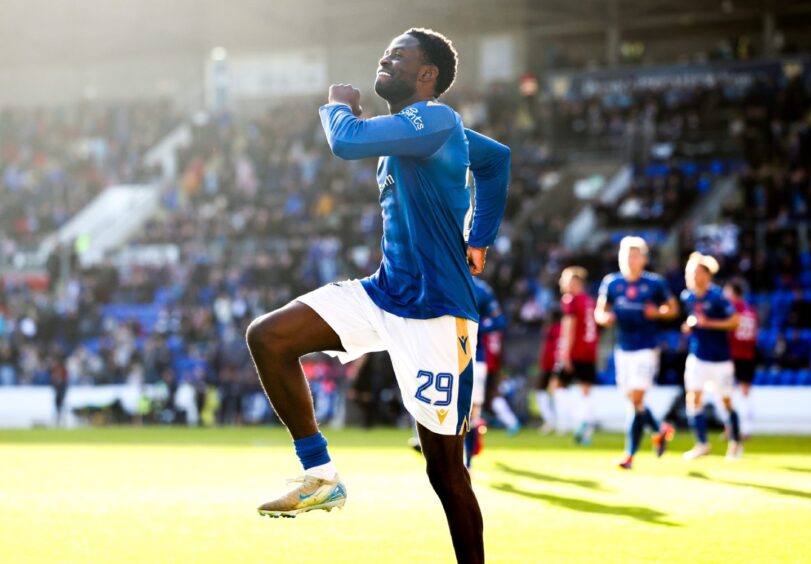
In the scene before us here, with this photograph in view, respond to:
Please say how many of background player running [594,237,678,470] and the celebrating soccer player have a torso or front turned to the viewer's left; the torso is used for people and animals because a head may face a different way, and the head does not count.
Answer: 1

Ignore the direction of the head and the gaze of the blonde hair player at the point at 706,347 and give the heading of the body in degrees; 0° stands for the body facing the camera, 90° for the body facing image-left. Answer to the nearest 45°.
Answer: approximately 45°

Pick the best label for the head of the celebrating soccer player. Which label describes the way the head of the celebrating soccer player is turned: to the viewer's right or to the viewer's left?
to the viewer's left

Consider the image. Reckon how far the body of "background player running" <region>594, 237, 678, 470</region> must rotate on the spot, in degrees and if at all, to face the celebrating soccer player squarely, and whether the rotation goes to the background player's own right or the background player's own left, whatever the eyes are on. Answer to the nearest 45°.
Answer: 0° — they already face them

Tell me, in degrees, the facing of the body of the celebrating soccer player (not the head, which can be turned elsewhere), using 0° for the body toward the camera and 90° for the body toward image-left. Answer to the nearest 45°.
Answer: approximately 90°

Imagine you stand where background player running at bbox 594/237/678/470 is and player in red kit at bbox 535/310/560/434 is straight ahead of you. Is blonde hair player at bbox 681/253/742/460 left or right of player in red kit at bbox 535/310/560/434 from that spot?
right

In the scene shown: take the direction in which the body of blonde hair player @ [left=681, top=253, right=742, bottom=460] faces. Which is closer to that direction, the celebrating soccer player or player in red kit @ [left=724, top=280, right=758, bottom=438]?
the celebrating soccer player

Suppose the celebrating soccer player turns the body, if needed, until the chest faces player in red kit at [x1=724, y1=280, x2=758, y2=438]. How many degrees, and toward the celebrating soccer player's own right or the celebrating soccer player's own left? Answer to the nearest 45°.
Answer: approximately 90° to the celebrating soccer player's own right
